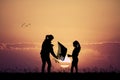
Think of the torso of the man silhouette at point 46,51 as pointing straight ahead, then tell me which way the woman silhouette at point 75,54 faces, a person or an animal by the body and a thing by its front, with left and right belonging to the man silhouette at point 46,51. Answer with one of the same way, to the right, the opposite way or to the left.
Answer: the opposite way

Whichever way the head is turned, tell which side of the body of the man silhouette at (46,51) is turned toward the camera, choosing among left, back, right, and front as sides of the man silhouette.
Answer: right

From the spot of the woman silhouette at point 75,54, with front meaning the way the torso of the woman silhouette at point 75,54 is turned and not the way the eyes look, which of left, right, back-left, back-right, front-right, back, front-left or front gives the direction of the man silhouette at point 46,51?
front-left

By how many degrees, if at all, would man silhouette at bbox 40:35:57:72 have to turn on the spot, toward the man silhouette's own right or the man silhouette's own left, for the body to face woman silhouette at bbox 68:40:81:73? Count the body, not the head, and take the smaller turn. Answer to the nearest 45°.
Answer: approximately 45° to the man silhouette's own left

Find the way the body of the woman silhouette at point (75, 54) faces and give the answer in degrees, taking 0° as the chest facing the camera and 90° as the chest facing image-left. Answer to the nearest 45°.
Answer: approximately 90°

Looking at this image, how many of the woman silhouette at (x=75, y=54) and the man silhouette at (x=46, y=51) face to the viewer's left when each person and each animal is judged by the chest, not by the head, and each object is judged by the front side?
1
